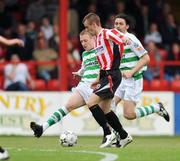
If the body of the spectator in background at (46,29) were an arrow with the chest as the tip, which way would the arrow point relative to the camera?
toward the camera

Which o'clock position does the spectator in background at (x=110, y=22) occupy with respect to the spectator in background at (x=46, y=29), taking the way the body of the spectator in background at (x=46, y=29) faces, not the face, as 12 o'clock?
the spectator in background at (x=110, y=22) is roughly at 9 o'clock from the spectator in background at (x=46, y=29).

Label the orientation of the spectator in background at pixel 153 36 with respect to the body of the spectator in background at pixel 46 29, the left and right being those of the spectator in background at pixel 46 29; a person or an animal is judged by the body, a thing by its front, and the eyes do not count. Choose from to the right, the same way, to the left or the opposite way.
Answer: the same way

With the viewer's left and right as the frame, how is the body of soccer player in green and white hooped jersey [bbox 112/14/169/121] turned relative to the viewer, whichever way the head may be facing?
facing the viewer and to the left of the viewer

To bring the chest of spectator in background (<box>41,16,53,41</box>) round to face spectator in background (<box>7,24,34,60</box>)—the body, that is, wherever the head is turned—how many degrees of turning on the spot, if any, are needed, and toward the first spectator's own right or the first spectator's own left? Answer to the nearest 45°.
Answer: approximately 45° to the first spectator's own right

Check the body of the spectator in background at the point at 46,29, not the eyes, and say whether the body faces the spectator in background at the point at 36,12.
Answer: no

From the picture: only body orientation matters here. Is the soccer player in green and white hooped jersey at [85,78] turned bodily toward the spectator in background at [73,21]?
no

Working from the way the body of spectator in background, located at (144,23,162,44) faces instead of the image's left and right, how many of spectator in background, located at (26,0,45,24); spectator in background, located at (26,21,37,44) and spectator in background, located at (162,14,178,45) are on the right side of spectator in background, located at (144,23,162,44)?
2

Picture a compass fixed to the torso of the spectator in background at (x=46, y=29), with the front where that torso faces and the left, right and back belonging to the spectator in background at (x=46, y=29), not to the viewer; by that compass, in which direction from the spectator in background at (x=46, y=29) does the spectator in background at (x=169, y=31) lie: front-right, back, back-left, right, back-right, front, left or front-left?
left

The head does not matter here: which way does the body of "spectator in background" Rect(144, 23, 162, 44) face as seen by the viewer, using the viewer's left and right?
facing the viewer

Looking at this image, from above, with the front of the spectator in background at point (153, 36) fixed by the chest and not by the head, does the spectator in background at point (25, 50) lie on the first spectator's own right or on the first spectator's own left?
on the first spectator's own right

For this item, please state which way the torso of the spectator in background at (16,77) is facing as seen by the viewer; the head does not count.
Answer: toward the camera

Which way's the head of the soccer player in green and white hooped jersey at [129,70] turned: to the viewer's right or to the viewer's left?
to the viewer's left

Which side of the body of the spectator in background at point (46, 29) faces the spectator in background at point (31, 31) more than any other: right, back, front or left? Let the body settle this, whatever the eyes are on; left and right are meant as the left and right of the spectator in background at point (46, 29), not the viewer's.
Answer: right
